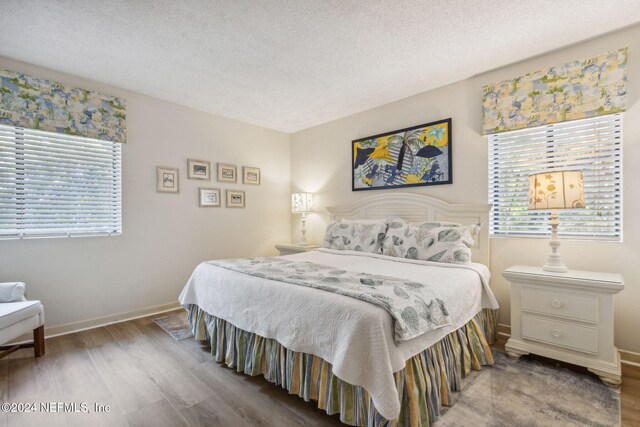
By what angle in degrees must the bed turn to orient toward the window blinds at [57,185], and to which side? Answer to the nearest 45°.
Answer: approximately 45° to its right

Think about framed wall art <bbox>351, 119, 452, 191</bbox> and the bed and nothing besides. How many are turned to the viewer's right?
0

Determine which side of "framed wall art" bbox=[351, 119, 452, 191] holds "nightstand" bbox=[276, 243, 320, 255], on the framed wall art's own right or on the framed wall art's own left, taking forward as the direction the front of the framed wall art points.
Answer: on the framed wall art's own right

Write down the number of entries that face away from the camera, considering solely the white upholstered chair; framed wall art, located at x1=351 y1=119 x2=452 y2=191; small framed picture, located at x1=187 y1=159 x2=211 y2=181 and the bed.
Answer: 0

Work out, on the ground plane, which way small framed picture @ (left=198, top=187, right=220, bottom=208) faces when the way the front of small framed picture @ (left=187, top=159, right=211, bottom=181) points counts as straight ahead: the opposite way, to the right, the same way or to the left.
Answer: the same way

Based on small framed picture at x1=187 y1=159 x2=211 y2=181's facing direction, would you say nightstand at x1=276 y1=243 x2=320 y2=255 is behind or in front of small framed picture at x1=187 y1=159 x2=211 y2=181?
in front

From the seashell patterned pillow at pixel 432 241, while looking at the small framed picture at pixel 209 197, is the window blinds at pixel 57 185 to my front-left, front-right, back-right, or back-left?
front-left

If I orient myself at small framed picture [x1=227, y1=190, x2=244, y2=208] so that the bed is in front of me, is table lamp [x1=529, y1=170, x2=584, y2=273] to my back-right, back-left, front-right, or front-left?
front-left

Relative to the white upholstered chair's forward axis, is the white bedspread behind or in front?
in front

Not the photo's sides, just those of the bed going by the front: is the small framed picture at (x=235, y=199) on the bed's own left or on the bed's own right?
on the bed's own right

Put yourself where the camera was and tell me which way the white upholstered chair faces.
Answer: facing the viewer and to the right of the viewer
